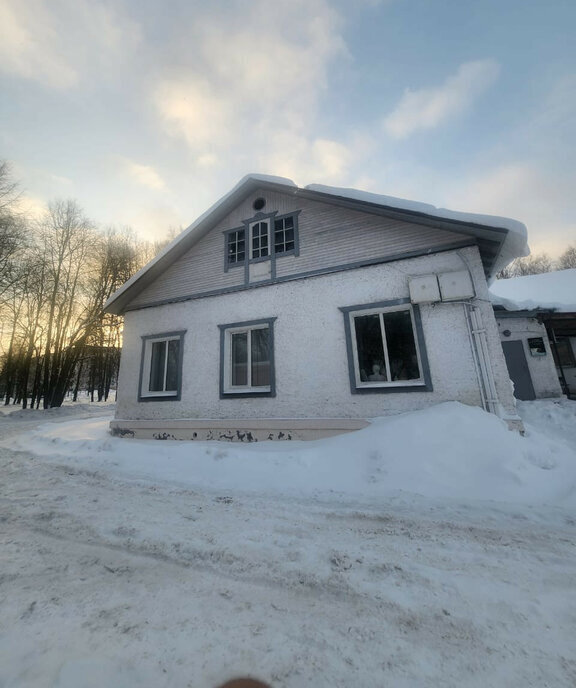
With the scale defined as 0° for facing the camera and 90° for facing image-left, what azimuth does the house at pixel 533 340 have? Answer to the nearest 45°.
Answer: approximately 0°

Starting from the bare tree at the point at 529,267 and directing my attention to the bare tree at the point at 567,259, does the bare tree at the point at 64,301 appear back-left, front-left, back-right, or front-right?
back-right

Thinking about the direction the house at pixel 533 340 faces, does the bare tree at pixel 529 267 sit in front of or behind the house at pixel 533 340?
behind

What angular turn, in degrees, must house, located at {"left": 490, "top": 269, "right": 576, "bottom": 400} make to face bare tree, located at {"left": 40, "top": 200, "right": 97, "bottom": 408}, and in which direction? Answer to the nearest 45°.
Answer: approximately 45° to its right

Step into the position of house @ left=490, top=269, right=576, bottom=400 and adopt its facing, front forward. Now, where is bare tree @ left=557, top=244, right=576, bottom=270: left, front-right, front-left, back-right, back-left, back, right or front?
back

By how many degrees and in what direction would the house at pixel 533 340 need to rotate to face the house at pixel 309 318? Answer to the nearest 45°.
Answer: approximately 45° to its right

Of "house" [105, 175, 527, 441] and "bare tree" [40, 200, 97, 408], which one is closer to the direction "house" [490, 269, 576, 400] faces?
the house
